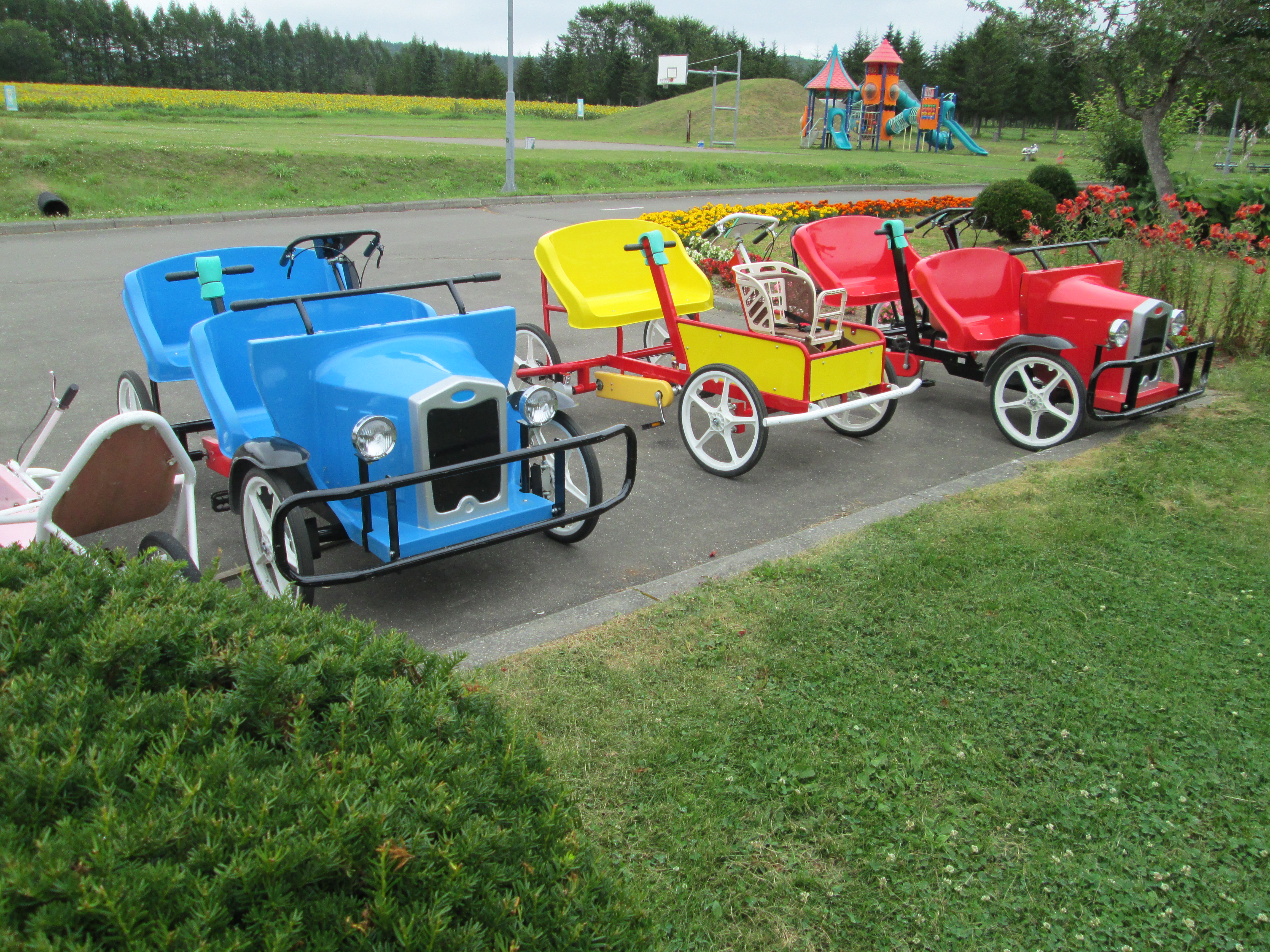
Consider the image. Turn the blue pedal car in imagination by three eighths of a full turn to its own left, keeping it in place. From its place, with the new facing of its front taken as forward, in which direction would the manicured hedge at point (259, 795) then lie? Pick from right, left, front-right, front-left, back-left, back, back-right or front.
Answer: back

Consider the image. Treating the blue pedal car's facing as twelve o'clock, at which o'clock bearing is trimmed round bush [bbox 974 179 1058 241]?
The trimmed round bush is roughly at 9 o'clock from the blue pedal car.

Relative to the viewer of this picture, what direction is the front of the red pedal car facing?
facing the viewer and to the right of the viewer

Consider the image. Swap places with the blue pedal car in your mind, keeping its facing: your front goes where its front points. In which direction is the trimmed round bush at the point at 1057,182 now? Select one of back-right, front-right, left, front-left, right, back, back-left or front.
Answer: left

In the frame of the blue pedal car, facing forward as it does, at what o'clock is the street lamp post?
The street lamp post is roughly at 8 o'clock from the blue pedal car.

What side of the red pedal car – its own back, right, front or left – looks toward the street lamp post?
back

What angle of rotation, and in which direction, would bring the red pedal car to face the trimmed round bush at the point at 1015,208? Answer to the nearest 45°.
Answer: approximately 135° to its left

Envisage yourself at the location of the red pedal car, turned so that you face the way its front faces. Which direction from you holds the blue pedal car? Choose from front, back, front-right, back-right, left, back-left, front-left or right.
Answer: right

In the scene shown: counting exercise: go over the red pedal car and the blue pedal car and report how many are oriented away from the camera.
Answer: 0
